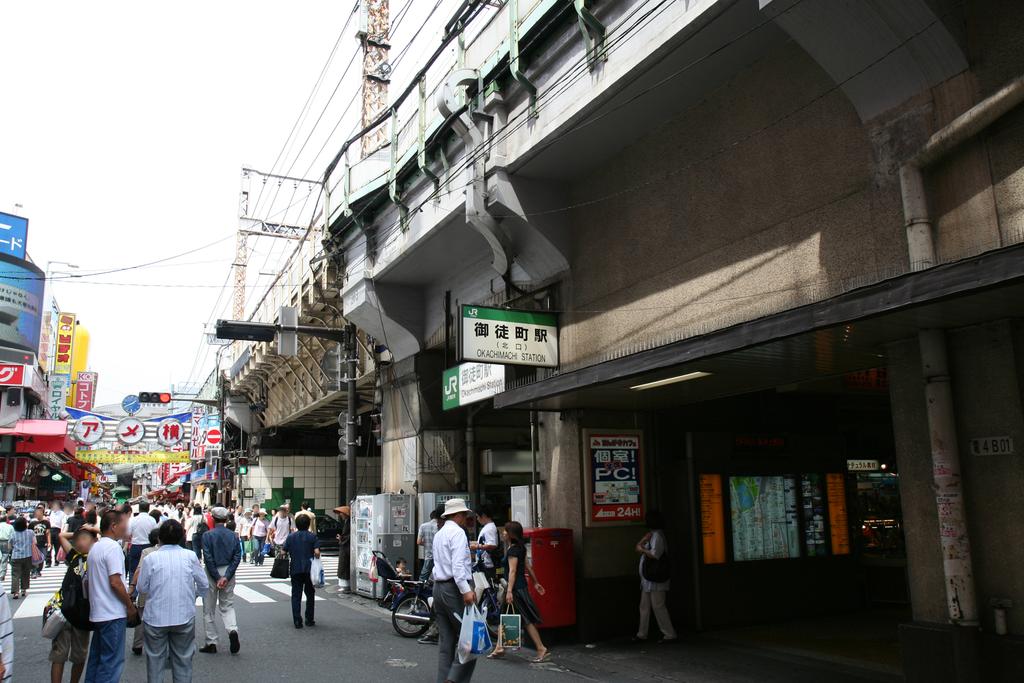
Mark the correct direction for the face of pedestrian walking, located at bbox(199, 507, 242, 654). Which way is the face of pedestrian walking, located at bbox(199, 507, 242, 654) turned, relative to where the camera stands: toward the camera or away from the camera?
away from the camera

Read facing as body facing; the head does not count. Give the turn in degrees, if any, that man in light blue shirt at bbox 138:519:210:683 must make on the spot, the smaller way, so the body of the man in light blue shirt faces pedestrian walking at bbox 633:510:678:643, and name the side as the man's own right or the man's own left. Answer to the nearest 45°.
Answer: approximately 90° to the man's own right

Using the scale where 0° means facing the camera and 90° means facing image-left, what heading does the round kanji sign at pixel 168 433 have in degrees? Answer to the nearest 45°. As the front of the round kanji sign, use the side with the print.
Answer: approximately 0°

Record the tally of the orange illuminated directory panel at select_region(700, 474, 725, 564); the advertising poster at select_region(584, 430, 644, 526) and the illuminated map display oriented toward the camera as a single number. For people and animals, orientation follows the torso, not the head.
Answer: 3

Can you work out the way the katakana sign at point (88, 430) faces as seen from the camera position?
facing the viewer

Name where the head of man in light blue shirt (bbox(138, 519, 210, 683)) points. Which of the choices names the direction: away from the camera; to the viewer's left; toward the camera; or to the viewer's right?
away from the camera

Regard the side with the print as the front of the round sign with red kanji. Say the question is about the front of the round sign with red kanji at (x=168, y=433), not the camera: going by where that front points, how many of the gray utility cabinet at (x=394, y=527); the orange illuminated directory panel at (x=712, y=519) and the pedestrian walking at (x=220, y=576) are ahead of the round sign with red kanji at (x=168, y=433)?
3

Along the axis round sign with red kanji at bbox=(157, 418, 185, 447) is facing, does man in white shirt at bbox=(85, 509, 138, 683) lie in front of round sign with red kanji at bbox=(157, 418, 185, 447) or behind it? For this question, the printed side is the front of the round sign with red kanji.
in front

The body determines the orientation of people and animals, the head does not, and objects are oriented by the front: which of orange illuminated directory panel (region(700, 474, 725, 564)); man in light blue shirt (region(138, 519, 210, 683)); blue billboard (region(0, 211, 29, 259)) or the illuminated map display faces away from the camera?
the man in light blue shirt

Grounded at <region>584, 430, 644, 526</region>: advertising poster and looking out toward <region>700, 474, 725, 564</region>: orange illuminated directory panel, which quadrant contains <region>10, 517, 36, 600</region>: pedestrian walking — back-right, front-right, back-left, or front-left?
back-left

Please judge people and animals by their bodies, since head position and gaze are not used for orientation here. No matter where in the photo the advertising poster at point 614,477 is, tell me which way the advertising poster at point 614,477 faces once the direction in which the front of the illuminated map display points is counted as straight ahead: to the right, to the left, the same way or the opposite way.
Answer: the same way

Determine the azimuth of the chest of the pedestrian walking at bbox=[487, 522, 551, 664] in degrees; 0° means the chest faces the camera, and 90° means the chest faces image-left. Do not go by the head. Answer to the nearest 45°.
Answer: approximately 90°

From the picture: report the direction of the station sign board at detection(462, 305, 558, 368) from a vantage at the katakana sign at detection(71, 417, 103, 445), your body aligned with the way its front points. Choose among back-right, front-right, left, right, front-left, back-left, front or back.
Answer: front
